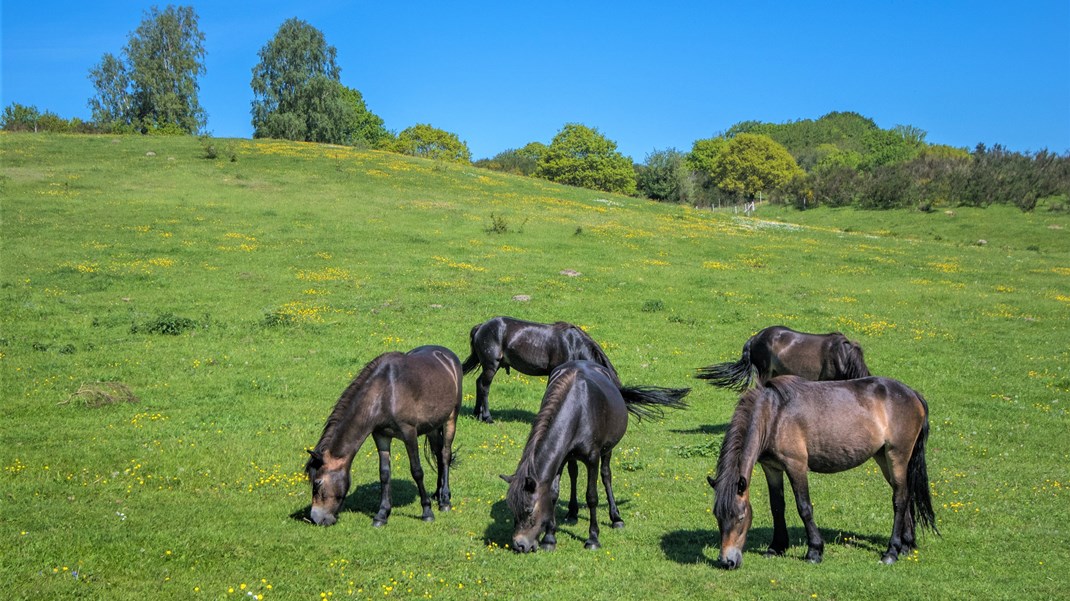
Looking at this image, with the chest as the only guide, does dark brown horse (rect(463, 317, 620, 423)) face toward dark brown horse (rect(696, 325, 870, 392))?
yes

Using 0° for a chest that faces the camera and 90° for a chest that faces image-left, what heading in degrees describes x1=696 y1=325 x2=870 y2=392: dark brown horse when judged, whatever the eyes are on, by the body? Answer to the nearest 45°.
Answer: approximately 270°

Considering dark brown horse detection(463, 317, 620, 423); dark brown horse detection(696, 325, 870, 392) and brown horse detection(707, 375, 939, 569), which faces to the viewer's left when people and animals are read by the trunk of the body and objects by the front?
the brown horse

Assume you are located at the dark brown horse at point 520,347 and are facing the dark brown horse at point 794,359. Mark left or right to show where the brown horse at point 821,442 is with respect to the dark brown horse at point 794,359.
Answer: right

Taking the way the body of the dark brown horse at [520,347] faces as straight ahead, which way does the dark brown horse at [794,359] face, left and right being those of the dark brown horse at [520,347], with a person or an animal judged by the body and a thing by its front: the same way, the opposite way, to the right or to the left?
the same way

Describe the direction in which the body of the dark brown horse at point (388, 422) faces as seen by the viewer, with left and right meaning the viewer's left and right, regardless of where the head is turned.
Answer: facing the viewer and to the left of the viewer

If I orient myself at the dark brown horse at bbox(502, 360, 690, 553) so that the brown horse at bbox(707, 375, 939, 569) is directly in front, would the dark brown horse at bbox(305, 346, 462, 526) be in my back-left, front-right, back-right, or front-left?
back-left

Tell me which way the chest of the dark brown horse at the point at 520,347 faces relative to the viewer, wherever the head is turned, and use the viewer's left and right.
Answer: facing to the right of the viewer

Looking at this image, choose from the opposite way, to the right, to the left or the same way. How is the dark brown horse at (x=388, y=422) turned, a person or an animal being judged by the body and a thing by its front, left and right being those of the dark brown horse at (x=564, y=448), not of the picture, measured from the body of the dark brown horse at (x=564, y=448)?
the same way

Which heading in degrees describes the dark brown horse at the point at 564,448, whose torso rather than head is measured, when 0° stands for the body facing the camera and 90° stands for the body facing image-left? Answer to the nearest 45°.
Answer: approximately 45°

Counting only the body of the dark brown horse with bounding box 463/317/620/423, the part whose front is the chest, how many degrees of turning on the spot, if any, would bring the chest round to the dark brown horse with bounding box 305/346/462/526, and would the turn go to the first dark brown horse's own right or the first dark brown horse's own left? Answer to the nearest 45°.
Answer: approximately 90° to the first dark brown horse's own right

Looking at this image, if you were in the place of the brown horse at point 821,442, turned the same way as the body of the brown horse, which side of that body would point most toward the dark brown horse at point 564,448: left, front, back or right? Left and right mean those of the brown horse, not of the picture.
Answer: front

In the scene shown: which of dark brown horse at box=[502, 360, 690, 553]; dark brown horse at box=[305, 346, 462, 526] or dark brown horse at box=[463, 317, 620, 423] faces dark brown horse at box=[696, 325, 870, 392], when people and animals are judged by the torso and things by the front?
dark brown horse at box=[463, 317, 620, 423]

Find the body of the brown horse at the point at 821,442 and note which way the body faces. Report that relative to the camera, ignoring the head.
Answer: to the viewer's left
